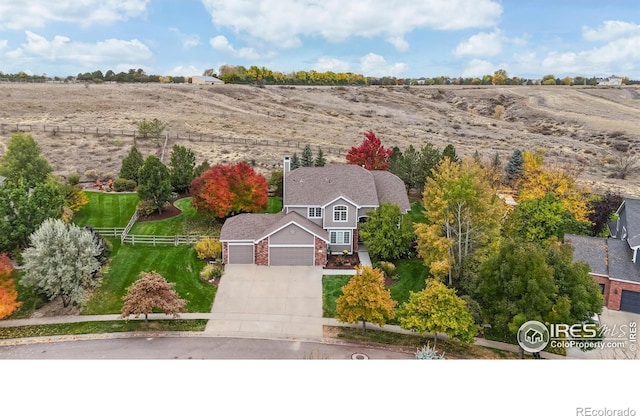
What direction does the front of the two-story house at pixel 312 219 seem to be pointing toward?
toward the camera

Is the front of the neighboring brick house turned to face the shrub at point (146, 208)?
no

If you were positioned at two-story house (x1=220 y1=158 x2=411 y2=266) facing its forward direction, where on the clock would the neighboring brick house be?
The neighboring brick house is roughly at 10 o'clock from the two-story house.

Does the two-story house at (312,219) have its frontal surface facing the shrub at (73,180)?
no

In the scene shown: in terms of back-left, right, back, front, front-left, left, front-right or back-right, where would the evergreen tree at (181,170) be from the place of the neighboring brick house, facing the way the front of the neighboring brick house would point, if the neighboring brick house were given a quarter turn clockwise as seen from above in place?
front

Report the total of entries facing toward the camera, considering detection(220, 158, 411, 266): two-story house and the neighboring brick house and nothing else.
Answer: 2

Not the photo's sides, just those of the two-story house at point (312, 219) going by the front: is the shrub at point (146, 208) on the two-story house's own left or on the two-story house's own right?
on the two-story house's own right

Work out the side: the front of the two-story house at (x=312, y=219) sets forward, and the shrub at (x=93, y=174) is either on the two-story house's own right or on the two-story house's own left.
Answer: on the two-story house's own right

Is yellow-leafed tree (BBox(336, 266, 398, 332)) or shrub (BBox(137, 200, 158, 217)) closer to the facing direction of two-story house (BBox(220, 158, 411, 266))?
the yellow-leafed tree

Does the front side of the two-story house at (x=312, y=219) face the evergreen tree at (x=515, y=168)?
no

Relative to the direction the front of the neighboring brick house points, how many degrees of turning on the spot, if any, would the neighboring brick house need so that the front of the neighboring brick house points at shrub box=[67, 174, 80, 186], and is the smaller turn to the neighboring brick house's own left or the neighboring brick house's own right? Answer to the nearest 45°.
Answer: approximately 90° to the neighboring brick house's own right

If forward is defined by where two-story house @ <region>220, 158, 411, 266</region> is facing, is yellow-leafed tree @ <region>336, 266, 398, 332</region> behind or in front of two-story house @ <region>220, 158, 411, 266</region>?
in front

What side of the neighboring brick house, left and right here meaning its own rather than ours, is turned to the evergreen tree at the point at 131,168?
right

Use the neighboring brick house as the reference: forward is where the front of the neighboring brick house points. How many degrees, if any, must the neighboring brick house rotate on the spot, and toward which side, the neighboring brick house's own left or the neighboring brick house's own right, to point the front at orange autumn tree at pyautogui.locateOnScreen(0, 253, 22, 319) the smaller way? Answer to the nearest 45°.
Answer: approximately 45° to the neighboring brick house's own right
